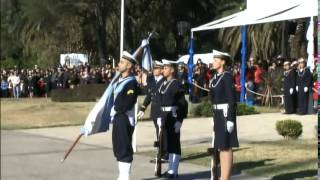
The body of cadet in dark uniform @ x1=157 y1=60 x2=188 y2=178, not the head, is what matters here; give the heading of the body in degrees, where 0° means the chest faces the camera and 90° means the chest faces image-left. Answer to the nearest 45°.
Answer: approximately 45°

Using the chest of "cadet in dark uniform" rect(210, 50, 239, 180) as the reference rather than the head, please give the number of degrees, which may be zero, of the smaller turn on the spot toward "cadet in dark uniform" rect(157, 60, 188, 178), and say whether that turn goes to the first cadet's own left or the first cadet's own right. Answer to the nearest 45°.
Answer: approximately 45° to the first cadet's own right

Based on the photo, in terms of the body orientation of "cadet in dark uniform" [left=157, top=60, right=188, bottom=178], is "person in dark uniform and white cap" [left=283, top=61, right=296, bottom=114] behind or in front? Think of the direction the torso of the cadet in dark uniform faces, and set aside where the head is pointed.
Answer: behind

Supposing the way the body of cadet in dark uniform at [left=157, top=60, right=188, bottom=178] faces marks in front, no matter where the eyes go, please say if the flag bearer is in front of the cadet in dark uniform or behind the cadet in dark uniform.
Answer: in front

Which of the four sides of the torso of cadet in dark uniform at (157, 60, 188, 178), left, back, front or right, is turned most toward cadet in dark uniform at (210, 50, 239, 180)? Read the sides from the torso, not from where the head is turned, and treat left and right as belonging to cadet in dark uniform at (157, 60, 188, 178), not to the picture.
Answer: left
